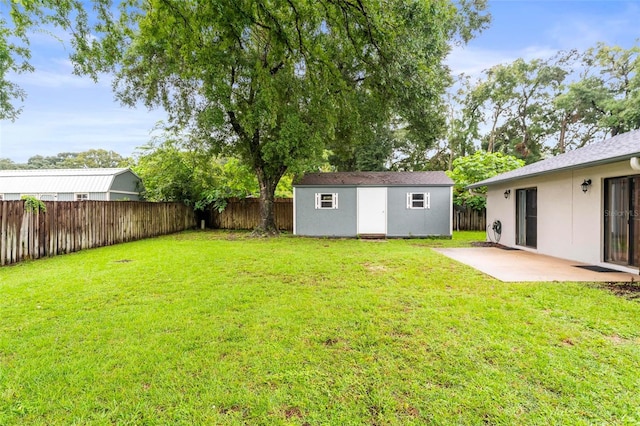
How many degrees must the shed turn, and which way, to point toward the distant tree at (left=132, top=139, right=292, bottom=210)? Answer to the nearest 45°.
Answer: approximately 90° to its right

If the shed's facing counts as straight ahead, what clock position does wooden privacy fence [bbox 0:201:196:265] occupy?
The wooden privacy fence is roughly at 2 o'clock from the shed.

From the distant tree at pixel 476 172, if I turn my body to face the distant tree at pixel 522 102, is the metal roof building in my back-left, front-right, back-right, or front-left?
back-left

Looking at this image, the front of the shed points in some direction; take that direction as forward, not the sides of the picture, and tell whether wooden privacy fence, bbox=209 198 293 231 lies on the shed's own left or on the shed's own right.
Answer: on the shed's own right

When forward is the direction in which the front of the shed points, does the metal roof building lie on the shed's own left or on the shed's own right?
on the shed's own right

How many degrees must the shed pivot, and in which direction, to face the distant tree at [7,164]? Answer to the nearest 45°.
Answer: approximately 135° to its right

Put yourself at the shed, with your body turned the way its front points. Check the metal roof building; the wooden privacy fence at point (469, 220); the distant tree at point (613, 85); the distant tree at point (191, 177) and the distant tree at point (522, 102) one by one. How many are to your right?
2

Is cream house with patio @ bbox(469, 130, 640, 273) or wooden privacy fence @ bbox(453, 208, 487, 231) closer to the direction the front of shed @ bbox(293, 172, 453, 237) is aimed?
the cream house with patio

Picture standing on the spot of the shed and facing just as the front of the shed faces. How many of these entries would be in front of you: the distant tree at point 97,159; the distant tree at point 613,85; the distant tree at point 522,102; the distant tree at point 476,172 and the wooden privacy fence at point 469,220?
0

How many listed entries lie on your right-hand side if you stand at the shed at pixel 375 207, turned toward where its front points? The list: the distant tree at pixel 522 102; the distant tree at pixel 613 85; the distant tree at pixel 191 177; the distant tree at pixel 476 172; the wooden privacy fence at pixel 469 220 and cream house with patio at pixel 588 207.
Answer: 1

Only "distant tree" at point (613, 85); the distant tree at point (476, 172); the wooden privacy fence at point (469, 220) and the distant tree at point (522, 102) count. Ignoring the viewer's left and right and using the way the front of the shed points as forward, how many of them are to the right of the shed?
0

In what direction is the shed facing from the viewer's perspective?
toward the camera

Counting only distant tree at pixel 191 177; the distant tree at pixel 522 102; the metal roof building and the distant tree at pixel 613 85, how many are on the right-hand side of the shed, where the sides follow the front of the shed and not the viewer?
2

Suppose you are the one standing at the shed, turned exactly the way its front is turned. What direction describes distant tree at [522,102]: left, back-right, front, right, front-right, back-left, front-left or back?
back-left

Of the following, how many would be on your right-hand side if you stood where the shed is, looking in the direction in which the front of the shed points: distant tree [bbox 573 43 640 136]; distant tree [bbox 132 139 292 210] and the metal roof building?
2

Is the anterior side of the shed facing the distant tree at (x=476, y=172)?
no

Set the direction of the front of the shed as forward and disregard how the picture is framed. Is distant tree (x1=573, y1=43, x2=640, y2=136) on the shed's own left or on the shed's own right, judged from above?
on the shed's own left
